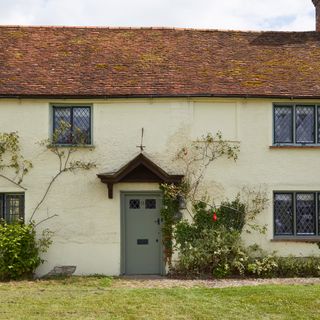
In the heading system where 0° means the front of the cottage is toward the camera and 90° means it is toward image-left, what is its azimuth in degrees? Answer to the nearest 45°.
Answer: approximately 0°
